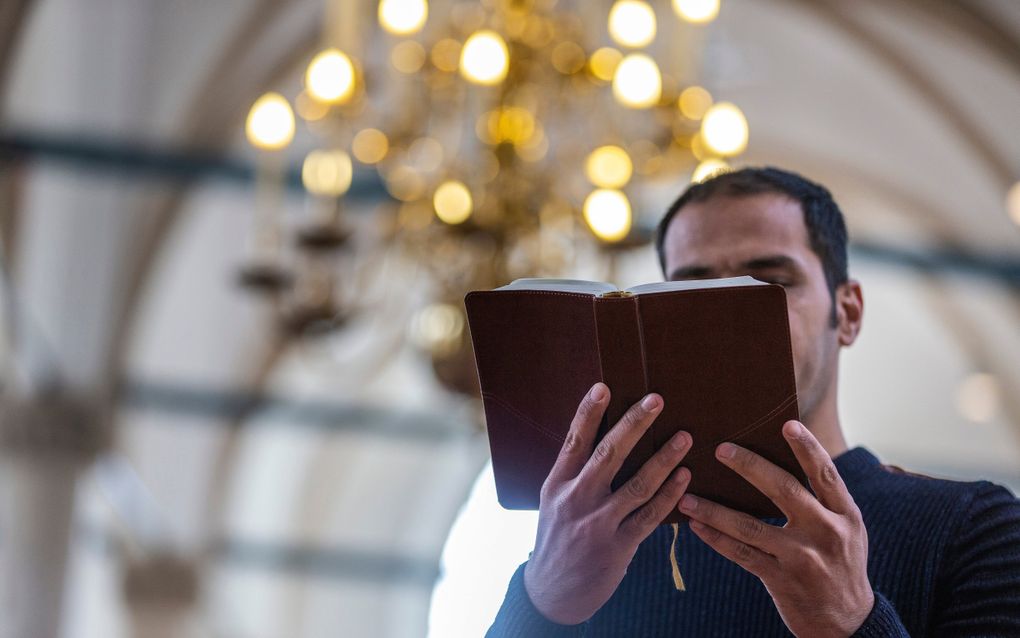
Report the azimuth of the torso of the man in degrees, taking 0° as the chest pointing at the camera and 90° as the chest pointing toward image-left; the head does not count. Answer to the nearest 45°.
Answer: approximately 45°

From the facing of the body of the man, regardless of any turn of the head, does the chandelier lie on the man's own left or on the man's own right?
on the man's own right
